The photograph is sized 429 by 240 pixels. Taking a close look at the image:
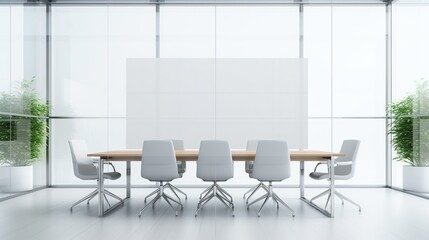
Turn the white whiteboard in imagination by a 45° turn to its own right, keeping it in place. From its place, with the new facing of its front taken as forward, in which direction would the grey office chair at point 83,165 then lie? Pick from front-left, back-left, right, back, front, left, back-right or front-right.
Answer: front-right

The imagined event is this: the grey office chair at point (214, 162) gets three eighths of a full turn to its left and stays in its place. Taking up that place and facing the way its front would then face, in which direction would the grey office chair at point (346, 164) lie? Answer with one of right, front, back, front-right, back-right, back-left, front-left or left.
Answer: back-left

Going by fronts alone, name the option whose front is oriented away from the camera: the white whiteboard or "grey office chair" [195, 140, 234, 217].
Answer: the grey office chair

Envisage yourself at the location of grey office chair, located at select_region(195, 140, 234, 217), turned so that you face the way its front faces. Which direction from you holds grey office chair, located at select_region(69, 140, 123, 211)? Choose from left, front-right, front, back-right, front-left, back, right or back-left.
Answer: left

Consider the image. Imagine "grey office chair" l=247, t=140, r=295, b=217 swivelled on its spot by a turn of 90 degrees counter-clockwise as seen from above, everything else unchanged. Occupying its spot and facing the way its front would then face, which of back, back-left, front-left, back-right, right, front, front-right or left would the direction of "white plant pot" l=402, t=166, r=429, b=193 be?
back-right

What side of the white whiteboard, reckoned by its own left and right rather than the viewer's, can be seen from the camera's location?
front

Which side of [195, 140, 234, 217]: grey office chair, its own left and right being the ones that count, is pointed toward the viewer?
back

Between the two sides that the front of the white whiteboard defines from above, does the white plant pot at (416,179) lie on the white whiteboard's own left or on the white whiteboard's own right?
on the white whiteboard's own left

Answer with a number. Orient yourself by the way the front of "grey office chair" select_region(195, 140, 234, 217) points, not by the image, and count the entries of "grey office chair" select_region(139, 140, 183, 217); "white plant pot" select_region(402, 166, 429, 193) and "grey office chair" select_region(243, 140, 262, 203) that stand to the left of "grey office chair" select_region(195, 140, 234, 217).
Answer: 1

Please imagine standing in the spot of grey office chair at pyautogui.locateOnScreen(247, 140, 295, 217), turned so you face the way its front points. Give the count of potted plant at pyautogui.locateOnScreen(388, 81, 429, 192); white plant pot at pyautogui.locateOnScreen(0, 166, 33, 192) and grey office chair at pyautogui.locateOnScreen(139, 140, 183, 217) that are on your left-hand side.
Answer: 2

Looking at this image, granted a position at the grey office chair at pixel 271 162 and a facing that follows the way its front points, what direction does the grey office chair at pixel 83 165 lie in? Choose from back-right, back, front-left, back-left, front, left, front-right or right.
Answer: left

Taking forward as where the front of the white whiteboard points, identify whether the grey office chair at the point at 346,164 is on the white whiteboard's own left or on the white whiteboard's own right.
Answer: on the white whiteboard's own left

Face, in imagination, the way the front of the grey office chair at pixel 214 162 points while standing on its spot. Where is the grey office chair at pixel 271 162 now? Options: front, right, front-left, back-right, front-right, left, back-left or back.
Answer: right

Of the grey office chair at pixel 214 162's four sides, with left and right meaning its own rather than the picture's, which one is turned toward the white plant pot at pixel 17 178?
left

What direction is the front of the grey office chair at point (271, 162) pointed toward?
away from the camera

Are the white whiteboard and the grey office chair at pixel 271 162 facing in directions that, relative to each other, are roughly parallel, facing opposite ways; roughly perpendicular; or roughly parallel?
roughly parallel, facing opposite ways

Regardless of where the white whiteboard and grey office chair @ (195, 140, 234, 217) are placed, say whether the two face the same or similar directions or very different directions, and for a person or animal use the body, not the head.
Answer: very different directions

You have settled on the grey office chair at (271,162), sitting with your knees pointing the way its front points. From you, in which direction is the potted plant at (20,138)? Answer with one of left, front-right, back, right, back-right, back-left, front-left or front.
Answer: left
